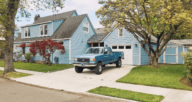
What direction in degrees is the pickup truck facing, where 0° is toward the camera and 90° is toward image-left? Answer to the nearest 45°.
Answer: approximately 45°

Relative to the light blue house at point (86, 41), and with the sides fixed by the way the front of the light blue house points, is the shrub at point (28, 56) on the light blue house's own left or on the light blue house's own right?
on the light blue house's own right

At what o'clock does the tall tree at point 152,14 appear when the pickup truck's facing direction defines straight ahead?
The tall tree is roughly at 7 o'clock from the pickup truck.

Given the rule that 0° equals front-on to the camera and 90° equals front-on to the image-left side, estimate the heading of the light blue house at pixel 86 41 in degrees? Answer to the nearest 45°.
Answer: approximately 45°

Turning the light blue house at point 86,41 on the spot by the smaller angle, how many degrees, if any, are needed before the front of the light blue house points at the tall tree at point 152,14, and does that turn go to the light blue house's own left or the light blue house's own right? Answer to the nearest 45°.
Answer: approximately 90° to the light blue house's own left

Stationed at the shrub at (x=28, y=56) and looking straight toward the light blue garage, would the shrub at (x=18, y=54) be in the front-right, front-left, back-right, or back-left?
back-left

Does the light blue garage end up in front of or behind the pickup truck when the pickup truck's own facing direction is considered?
behind
